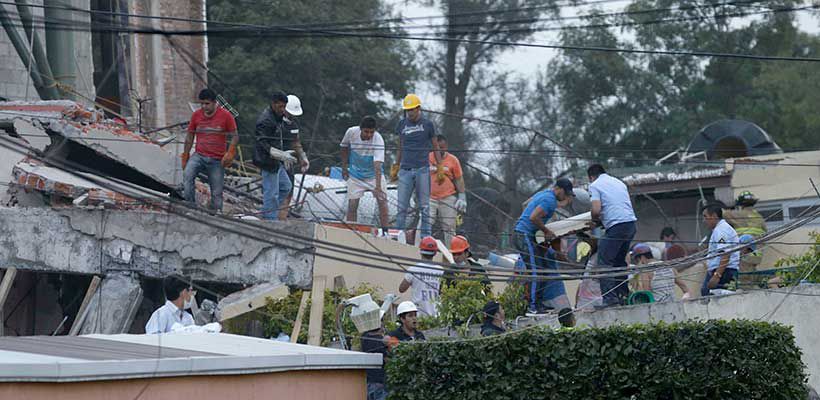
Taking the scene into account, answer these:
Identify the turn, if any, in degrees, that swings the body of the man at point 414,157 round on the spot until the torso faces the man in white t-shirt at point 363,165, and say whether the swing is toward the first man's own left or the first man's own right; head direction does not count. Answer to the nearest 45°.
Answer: approximately 90° to the first man's own right

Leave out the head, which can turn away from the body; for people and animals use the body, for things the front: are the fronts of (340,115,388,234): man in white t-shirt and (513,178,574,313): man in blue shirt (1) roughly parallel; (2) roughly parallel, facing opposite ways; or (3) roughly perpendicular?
roughly perpendicular

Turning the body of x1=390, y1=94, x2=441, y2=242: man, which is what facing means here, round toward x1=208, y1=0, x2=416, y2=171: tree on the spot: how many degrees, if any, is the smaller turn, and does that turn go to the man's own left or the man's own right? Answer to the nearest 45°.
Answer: approximately 180°
